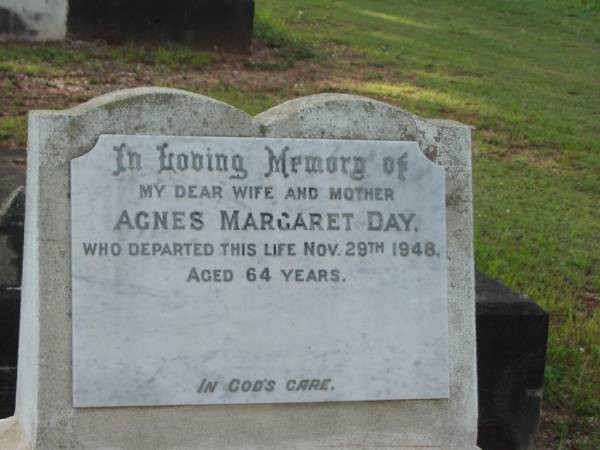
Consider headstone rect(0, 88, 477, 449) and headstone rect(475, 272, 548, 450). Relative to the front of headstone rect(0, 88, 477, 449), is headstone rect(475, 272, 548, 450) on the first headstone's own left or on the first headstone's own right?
on the first headstone's own left

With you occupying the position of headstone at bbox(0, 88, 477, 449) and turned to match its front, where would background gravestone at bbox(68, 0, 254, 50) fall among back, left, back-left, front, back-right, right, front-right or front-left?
back

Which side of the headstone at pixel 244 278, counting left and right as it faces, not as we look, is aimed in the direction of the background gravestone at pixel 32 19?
back

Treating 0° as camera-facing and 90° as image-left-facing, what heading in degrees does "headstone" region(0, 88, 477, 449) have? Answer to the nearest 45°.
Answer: approximately 0°
